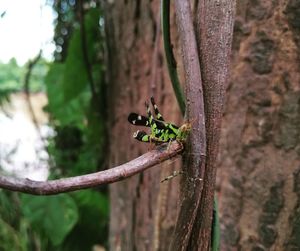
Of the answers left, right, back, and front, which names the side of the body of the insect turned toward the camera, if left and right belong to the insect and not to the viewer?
right

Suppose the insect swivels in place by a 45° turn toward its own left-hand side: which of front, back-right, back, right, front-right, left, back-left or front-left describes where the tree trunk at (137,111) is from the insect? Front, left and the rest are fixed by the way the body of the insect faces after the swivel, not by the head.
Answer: front-left
